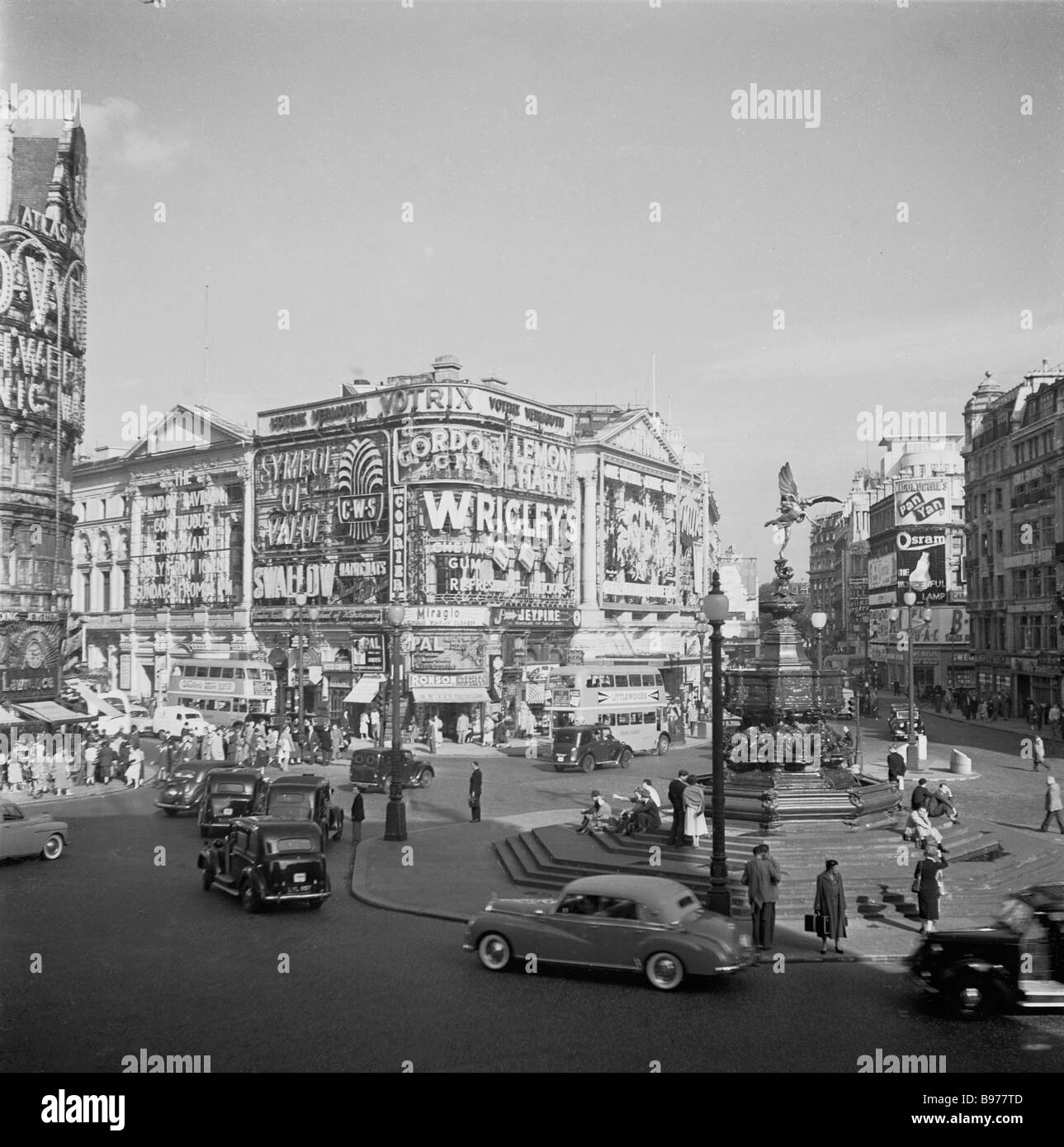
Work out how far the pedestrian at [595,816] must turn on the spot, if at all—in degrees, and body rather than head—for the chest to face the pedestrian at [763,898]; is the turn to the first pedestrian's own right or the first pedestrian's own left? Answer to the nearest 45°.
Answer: approximately 45° to the first pedestrian's own left

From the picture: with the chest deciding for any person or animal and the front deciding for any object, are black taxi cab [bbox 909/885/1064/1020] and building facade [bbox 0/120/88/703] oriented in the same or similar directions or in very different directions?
very different directions

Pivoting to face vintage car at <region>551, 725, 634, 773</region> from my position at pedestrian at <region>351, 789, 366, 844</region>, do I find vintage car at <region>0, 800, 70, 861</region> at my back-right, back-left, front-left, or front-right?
back-left

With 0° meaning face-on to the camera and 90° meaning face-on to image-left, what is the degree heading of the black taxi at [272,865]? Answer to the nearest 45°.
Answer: approximately 135°

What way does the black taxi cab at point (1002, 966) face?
to the viewer's left
